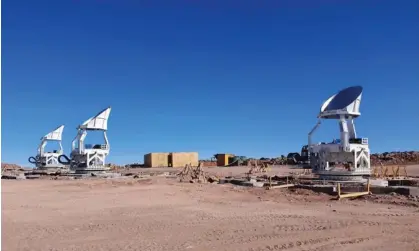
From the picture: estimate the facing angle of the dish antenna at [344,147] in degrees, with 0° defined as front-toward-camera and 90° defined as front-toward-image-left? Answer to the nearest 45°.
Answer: approximately 45°
